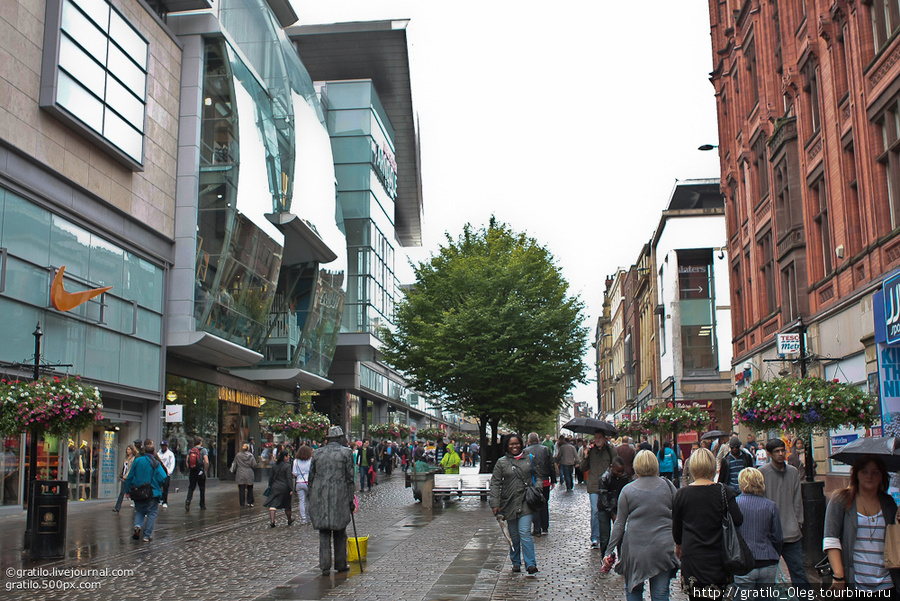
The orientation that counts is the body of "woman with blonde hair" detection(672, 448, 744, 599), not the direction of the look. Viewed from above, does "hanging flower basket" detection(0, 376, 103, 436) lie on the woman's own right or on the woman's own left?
on the woman's own left

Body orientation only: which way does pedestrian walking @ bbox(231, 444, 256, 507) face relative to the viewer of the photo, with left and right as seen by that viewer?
facing away from the viewer

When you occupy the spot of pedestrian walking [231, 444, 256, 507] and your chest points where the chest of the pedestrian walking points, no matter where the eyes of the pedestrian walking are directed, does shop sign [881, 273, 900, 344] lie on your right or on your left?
on your right

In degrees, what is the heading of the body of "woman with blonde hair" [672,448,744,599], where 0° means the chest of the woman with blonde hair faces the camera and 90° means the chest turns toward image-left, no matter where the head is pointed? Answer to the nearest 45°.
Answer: approximately 180°

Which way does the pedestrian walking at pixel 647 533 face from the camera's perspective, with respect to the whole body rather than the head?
away from the camera

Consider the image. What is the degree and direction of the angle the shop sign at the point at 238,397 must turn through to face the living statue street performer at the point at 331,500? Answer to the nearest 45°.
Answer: approximately 45° to its right

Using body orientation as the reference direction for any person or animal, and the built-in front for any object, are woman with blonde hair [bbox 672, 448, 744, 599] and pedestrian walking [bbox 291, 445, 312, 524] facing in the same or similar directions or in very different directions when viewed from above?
same or similar directions

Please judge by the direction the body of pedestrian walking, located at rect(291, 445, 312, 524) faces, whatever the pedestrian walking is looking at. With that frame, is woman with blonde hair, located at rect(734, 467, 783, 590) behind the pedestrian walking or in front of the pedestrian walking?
behind

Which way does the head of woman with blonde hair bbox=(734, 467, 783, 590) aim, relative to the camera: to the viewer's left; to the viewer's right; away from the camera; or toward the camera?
away from the camera

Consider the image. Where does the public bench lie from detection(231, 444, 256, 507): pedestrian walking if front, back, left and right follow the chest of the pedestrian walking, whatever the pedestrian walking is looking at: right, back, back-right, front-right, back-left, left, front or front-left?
right

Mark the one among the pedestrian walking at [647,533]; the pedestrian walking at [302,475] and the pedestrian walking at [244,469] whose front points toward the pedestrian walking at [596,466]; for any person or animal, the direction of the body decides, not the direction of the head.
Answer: the pedestrian walking at [647,533]

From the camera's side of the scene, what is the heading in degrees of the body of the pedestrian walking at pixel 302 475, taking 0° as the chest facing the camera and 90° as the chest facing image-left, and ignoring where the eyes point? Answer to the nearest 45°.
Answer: approximately 180°

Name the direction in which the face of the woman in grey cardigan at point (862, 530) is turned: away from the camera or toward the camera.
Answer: toward the camera
